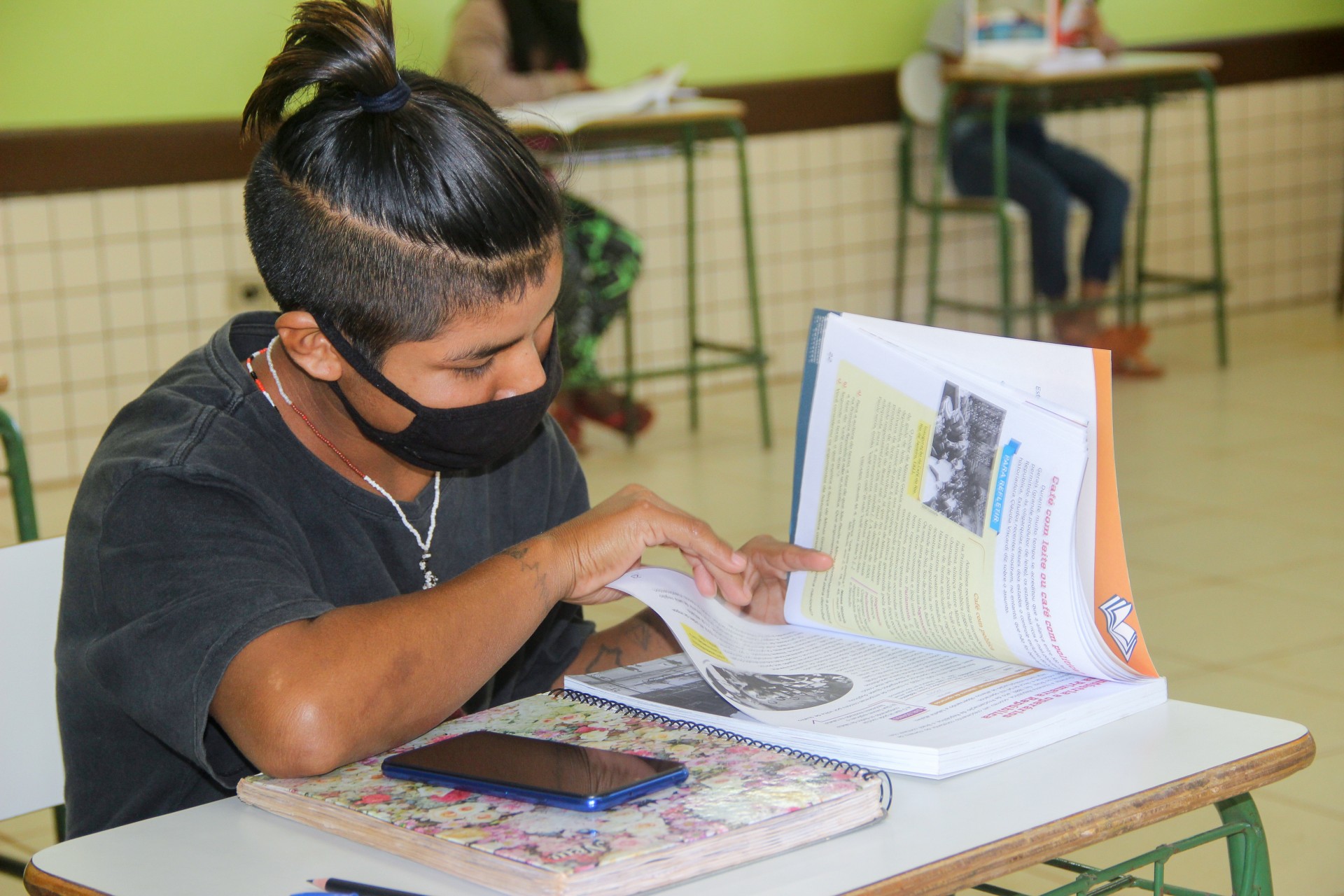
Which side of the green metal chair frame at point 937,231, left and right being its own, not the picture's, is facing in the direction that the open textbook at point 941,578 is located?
right

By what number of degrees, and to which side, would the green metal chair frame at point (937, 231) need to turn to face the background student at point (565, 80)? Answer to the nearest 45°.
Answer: approximately 135° to its right

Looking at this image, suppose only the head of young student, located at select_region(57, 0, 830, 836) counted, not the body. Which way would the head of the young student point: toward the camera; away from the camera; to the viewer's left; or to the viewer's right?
to the viewer's right

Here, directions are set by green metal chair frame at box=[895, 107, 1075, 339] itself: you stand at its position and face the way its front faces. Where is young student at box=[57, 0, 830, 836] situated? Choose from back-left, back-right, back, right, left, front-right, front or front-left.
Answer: right

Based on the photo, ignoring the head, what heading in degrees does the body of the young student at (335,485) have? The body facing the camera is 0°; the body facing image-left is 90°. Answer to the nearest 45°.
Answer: approximately 315°

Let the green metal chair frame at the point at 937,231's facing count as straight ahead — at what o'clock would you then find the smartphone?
The smartphone is roughly at 3 o'clock from the green metal chair frame.

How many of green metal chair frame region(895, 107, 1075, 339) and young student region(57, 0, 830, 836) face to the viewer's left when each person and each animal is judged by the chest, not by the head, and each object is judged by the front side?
0

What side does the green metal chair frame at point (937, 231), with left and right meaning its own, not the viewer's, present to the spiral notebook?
right

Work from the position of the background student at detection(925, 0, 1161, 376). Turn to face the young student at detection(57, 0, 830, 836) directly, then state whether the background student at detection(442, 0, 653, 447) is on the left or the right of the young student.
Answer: right
